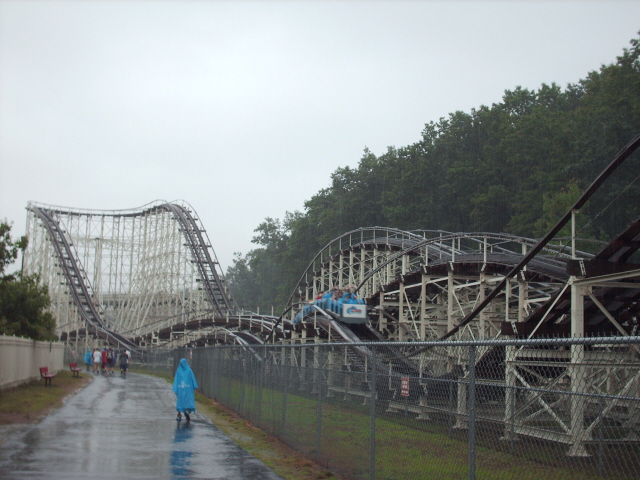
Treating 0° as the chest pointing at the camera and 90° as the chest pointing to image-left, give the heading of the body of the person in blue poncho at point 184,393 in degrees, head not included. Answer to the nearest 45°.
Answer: approximately 180°

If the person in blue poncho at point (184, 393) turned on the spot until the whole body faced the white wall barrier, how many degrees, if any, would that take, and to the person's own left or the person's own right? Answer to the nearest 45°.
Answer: approximately 45° to the person's own left
